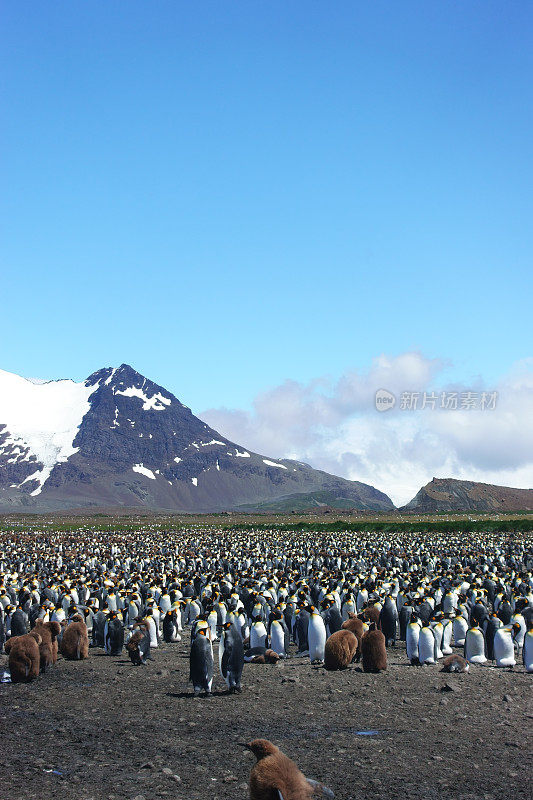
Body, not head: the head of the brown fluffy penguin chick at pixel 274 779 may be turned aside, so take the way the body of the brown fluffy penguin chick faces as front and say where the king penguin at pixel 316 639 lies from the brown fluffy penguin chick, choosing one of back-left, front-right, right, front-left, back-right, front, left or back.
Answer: right

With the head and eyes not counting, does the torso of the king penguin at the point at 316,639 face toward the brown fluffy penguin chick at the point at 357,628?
no

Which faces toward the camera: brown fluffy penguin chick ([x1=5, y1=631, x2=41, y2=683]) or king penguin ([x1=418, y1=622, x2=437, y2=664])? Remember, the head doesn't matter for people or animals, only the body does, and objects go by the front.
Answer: the king penguin

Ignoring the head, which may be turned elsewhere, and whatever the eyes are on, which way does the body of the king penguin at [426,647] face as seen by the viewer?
toward the camera

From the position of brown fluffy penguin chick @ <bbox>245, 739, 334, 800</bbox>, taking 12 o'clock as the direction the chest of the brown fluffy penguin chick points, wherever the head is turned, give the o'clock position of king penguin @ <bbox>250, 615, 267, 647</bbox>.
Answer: The king penguin is roughly at 3 o'clock from the brown fluffy penguin chick.

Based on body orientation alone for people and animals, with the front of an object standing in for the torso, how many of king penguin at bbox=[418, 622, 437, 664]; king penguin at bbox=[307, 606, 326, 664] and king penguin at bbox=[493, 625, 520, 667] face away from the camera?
0

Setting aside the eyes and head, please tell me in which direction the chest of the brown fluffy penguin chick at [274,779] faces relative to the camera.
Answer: to the viewer's left

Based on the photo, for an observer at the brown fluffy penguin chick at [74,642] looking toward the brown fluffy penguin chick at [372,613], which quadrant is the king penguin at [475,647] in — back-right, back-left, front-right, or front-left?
front-right

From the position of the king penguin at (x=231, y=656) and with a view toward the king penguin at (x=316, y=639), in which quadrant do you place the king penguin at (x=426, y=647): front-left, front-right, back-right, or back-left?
front-right

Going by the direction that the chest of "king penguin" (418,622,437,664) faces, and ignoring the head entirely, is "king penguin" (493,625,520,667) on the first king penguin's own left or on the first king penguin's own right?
on the first king penguin's own left

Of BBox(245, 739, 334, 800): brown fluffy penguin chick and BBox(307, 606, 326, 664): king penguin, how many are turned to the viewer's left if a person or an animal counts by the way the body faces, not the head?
1

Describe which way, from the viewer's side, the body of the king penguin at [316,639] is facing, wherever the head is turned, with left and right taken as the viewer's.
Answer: facing the viewer and to the right of the viewer

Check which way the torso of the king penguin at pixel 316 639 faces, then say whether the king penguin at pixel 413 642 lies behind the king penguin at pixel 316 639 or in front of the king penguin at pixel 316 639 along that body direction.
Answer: in front

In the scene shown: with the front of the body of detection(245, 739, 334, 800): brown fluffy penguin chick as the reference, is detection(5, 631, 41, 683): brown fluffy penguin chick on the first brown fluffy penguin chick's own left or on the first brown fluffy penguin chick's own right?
on the first brown fluffy penguin chick's own right

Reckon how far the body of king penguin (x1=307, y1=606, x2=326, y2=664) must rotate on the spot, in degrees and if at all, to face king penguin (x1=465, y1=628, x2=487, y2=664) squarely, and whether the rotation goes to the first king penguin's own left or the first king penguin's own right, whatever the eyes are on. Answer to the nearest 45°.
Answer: approximately 45° to the first king penguin's own left
